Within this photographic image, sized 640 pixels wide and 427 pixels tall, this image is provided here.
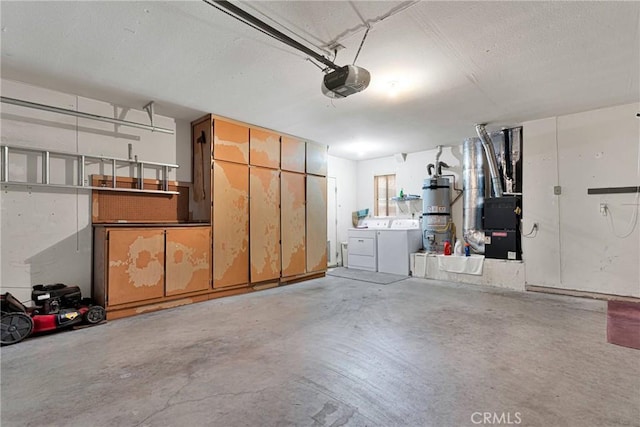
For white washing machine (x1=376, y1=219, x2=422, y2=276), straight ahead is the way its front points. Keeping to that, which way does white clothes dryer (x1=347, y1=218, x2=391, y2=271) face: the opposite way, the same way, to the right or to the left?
the same way

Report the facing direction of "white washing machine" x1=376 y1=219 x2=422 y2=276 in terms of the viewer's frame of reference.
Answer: facing the viewer and to the left of the viewer

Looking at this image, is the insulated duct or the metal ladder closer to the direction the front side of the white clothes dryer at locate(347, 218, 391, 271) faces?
the metal ladder

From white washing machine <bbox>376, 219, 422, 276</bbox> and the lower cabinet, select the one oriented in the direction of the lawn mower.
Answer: the white washing machine

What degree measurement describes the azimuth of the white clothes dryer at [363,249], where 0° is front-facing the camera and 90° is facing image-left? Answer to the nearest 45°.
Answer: approximately 45°

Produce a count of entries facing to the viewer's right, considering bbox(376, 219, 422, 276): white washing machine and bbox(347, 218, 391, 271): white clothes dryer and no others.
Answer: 0

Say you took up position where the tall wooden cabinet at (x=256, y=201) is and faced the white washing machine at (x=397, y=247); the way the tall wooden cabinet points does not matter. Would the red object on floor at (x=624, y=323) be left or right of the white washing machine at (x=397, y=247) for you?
right

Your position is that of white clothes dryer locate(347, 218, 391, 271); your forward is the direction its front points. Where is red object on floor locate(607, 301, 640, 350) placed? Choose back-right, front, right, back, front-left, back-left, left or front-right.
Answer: left

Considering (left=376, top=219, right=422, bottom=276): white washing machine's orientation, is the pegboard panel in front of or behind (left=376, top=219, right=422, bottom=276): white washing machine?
in front

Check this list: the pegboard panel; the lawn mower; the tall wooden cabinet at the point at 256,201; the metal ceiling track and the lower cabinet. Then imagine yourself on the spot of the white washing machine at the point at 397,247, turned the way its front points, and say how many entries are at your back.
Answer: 0

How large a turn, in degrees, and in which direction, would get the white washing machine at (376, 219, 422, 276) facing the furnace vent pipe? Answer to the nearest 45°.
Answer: approximately 90° to its left

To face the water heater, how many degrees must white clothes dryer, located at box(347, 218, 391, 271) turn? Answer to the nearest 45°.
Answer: approximately 135° to its left

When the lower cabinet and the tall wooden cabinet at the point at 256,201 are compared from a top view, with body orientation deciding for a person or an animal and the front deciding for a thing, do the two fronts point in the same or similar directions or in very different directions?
same or similar directions

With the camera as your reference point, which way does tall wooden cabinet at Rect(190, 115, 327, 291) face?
facing the viewer and to the right of the viewer

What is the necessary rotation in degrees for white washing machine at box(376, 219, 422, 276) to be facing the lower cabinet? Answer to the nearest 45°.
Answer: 0° — it already faces it

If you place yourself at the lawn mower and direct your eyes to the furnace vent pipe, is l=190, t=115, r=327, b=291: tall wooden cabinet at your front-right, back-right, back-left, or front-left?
front-left

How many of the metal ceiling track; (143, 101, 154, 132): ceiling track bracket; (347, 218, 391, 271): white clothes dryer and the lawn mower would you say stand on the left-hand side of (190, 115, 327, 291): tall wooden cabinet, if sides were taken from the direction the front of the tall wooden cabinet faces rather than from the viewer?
1
